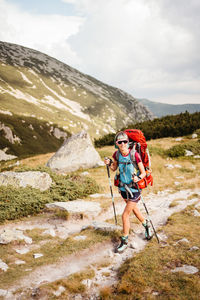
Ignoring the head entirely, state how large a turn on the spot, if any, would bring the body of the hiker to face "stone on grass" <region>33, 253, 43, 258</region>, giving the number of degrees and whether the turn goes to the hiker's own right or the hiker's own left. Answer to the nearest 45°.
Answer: approximately 45° to the hiker's own right

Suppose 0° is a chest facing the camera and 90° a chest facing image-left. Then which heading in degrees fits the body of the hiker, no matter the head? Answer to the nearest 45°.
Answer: approximately 45°

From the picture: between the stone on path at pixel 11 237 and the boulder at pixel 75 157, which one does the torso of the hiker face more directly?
the stone on path

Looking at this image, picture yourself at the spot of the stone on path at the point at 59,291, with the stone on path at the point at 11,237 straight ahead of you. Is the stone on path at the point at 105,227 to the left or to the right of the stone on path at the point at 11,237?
right

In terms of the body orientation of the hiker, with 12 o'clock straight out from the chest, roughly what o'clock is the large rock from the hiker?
The large rock is roughly at 3 o'clock from the hiker.

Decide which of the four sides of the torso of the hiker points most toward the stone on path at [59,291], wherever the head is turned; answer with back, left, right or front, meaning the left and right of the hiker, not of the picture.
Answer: front

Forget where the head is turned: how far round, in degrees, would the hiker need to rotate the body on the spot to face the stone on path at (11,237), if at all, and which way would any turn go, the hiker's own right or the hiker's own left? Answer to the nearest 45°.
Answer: approximately 45° to the hiker's own right
